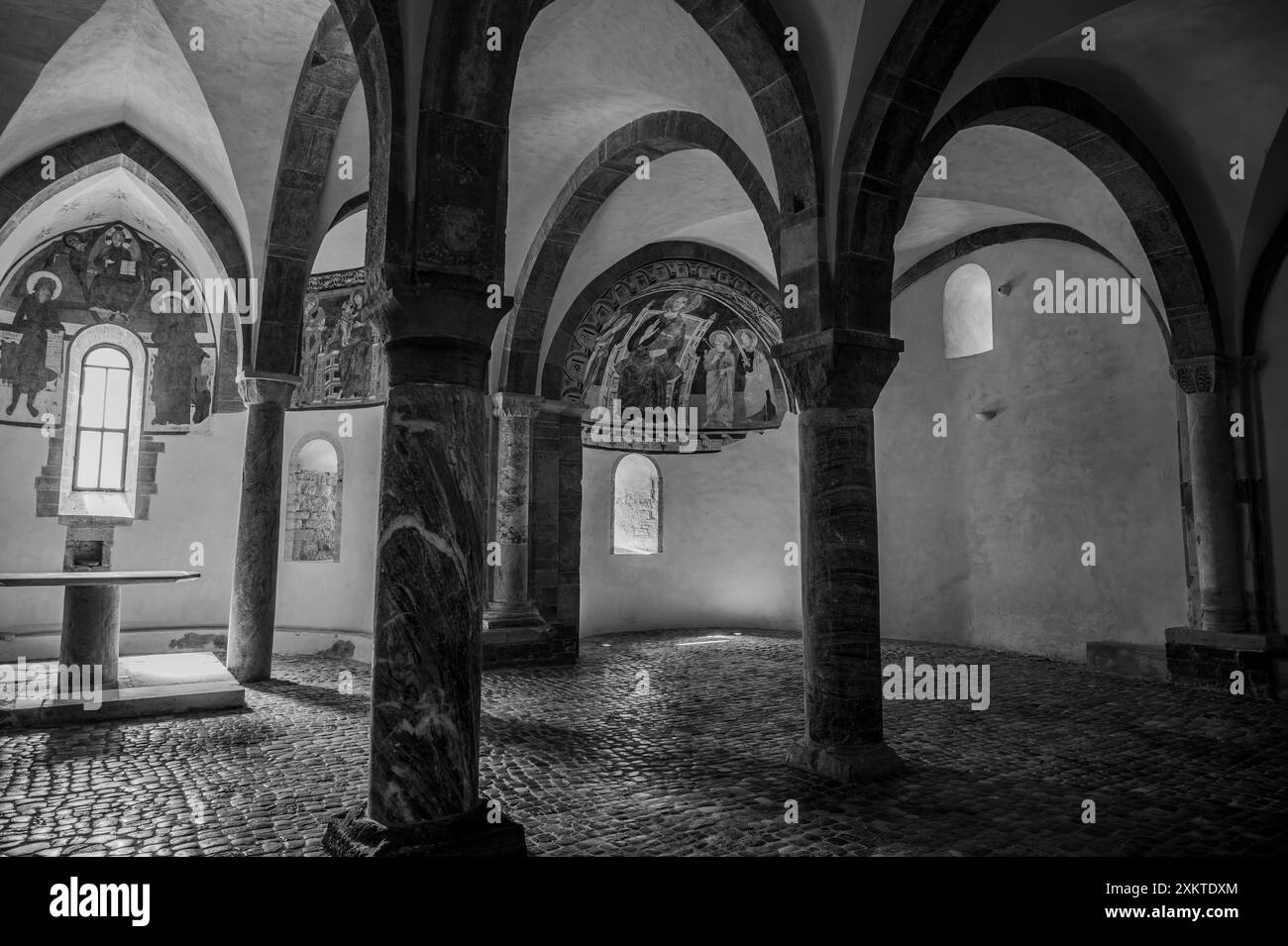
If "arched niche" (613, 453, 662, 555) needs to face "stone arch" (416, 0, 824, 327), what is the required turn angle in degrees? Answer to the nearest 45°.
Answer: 0° — it already faces it

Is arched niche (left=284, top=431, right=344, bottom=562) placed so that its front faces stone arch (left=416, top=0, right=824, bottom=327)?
yes

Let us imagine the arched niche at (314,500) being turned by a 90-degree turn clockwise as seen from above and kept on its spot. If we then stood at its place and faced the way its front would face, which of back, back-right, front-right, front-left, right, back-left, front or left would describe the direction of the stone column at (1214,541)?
back-left

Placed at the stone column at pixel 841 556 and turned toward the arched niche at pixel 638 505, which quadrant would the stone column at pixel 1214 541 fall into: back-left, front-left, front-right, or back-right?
front-right

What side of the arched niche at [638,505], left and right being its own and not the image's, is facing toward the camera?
front

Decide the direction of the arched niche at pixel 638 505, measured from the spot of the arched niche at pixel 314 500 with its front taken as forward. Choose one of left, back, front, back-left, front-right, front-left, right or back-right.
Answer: left

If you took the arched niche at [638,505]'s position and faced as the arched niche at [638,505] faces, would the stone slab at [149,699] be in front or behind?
in front

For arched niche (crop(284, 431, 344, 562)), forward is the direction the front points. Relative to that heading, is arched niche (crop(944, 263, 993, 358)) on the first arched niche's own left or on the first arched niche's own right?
on the first arched niche's own left

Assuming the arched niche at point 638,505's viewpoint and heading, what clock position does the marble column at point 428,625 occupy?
The marble column is roughly at 12 o'clock from the arched niche.

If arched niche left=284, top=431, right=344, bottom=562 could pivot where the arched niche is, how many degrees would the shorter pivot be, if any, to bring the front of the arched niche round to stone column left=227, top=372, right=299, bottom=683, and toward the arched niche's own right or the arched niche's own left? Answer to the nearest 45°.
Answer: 0° — it already faces it

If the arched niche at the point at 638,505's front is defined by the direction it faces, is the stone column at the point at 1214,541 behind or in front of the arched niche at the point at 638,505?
in front
